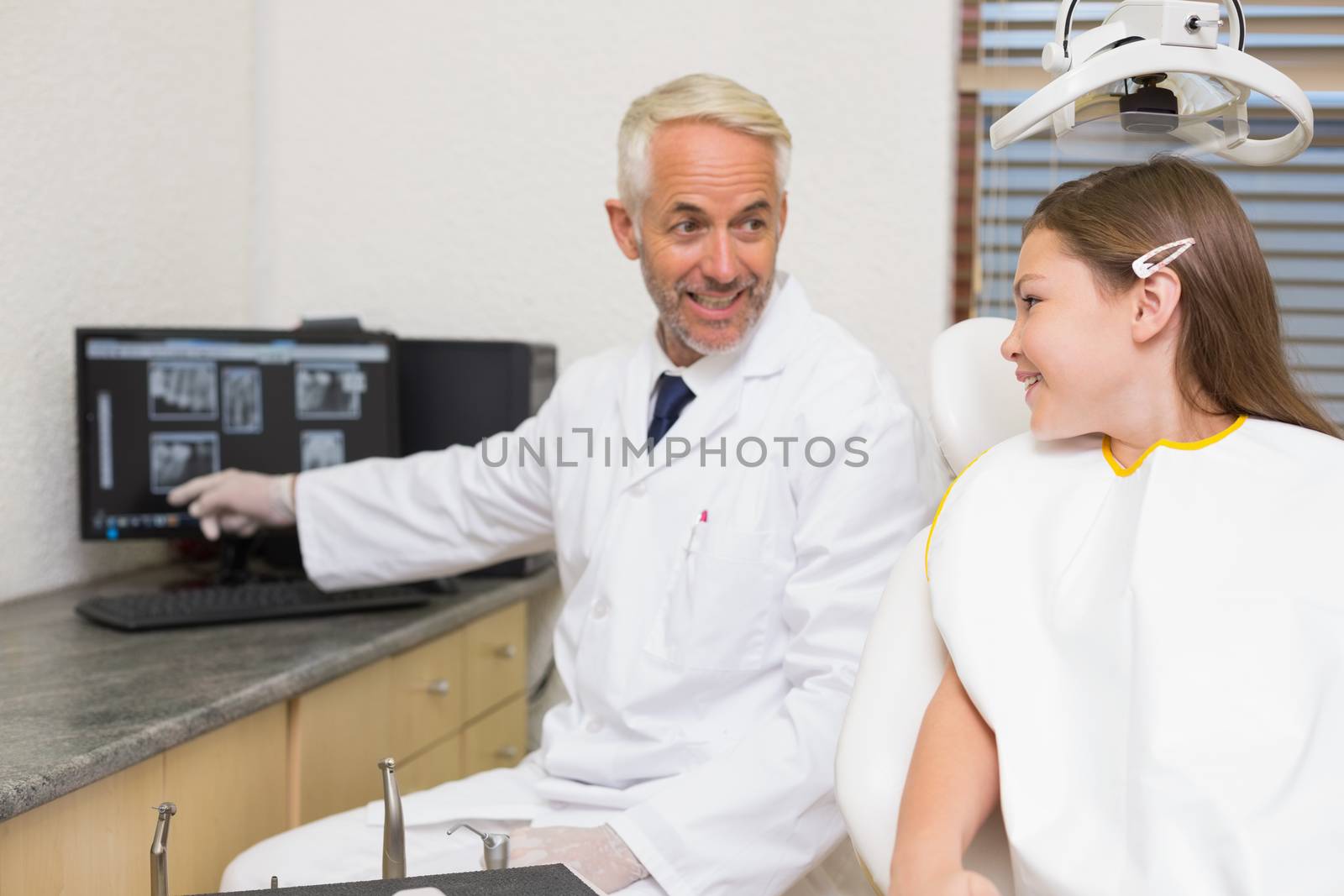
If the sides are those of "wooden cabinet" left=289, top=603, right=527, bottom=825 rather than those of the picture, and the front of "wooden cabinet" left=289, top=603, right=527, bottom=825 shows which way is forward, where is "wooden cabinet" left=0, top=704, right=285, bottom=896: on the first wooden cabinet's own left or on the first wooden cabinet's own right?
on the first wooden cabinet's own right

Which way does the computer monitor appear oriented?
toward the camera

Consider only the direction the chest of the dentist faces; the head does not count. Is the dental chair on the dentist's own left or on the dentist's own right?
on the dentist's own left

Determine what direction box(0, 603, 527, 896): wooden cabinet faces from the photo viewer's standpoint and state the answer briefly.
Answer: facing the viewer and to the right of the viewer

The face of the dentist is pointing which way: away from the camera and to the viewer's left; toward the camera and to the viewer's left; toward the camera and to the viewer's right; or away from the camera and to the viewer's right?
toward the camera and to the viewer's right

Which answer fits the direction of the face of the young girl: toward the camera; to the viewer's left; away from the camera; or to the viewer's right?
to the viewer's left

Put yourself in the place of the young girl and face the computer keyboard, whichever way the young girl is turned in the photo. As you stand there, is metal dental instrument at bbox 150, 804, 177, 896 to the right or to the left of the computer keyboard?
left

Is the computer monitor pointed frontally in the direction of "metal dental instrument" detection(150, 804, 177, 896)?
yes
